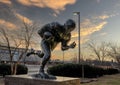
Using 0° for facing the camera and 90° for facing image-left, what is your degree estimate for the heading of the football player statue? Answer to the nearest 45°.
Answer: approximately 270°

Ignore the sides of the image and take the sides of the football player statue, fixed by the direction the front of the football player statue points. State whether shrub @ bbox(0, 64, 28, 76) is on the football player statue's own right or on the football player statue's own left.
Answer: on the football player statue's own left

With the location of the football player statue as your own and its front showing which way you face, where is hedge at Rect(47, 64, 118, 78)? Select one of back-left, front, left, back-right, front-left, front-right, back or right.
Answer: left
